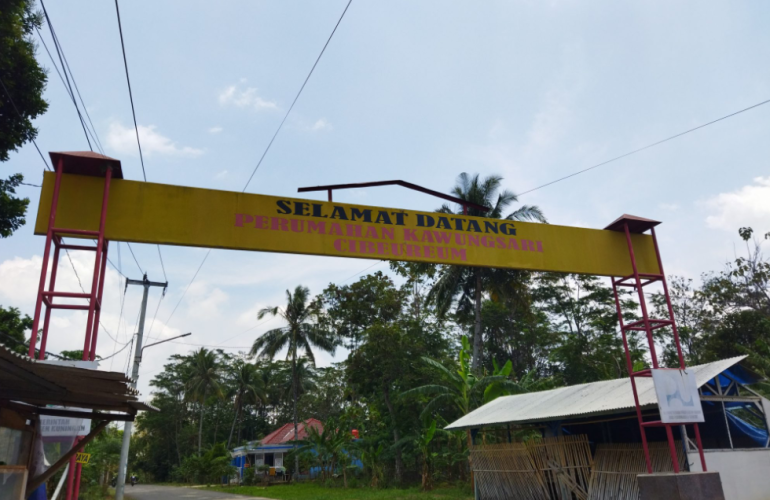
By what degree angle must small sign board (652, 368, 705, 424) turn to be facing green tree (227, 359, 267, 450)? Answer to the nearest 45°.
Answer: approximately 135° to its right

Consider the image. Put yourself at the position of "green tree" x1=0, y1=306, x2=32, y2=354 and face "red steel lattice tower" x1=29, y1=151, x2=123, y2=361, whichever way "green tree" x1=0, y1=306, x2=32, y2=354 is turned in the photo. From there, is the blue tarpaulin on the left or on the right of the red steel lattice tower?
left

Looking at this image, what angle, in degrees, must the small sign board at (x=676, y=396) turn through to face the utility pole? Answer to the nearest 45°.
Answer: approximately 90° to its right

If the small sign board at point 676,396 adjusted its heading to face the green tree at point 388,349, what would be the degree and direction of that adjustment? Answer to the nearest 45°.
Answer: approximately 135° to its right

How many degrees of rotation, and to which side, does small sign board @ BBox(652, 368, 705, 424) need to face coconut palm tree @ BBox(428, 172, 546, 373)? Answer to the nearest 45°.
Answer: approximately 135° to its right

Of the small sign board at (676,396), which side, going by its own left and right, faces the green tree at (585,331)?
back

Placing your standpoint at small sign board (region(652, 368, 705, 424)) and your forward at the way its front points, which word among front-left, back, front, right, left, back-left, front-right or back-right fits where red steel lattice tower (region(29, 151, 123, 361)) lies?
front-right

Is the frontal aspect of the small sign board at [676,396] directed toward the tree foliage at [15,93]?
no

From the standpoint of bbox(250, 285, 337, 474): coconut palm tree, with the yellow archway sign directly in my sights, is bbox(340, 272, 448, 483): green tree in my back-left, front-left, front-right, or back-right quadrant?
front-left

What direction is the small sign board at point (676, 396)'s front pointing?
toward the camera

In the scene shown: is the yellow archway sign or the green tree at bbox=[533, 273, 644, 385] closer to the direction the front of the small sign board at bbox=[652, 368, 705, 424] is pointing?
the yellow archway sign

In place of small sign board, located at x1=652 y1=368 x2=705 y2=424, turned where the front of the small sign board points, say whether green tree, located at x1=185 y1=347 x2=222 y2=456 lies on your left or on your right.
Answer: on your right

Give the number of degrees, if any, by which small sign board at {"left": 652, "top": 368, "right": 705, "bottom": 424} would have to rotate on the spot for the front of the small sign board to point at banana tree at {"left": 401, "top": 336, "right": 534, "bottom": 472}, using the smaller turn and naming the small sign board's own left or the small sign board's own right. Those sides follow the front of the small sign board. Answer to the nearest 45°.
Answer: approximately 135° to the small sign board's own right

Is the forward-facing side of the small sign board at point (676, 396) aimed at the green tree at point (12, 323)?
no

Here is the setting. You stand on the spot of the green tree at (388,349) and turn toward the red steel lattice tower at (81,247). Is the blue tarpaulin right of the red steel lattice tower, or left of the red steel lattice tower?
left
